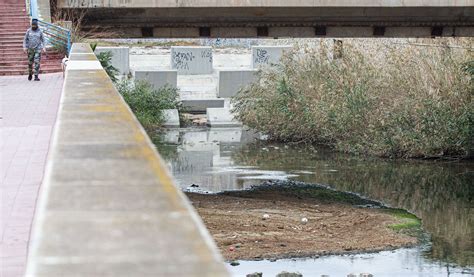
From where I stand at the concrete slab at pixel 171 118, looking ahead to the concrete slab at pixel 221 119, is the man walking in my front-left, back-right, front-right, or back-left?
back-right

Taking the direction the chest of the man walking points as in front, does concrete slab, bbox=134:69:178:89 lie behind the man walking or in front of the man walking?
behind

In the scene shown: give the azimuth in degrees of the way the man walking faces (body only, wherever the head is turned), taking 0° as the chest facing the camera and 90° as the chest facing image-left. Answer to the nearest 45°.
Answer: approximately 0°

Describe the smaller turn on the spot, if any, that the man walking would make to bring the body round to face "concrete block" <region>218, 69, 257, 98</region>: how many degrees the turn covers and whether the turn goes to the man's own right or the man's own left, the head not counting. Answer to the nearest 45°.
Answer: approximately 135° to the man's own left

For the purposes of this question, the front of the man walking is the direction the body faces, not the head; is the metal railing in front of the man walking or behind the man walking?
behind

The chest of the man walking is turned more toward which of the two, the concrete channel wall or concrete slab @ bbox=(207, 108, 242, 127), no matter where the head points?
the concrete channel wall

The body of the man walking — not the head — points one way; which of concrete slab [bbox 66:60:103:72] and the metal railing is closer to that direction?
the concrete slab

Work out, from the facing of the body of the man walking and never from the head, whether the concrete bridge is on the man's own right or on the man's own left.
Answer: on the man's own left
